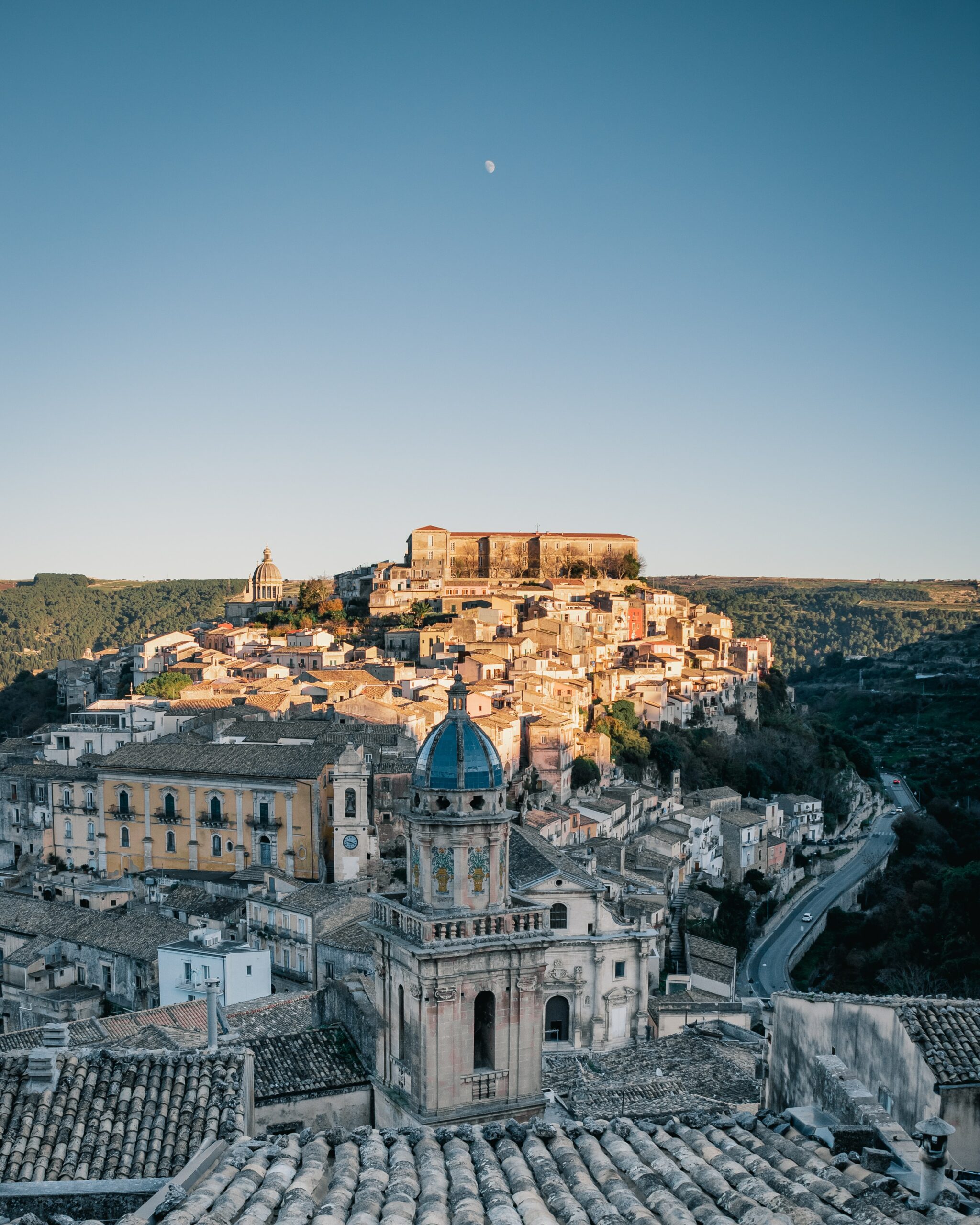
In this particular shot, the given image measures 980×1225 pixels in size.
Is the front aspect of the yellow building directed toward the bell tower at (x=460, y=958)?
yes

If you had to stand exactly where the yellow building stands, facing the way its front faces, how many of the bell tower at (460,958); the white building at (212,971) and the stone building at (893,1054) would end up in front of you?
3

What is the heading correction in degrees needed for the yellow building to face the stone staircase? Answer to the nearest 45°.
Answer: approximately 90° to its left

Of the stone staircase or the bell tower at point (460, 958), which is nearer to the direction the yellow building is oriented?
the bell tower

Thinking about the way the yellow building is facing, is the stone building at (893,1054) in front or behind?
in front

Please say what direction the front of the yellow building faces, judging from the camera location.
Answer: facing the viewer

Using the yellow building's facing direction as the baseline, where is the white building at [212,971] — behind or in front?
in front

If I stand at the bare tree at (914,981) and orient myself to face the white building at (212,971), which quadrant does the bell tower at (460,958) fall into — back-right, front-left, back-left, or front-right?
front-left

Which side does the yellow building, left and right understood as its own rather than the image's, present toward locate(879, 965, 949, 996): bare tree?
left

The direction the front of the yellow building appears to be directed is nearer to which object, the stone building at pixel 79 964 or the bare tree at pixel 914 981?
the stone building

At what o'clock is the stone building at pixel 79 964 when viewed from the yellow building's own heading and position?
The stone building is roughly at 1 o'clock from the yellow building.
